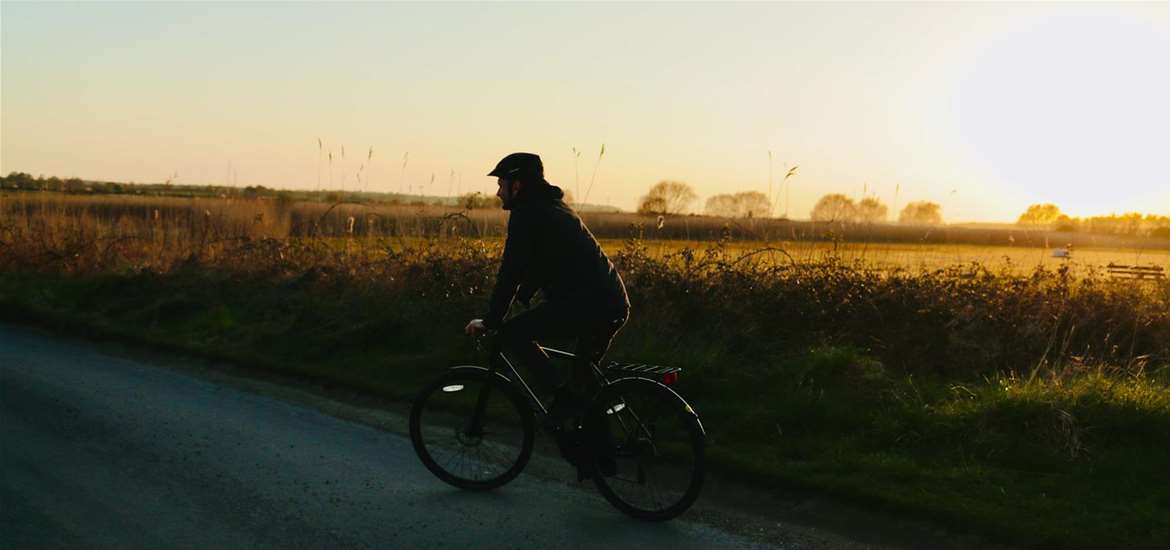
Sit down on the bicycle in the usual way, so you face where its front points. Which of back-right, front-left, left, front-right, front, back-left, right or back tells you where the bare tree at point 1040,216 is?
right

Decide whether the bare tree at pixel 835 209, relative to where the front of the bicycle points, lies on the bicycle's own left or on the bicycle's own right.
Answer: on the bicycle's own right

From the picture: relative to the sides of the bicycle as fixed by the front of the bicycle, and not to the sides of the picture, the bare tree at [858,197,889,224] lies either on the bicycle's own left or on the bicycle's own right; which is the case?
on the bicycle's own right

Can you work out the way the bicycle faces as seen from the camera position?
facing away from the viewer and to the left of the viewer

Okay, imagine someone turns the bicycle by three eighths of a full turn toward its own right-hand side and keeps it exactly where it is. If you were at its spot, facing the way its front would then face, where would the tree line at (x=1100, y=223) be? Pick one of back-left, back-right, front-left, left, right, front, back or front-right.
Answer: front-left

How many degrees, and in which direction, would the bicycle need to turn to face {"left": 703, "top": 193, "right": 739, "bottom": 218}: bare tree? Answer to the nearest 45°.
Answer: approximately 45° to its right

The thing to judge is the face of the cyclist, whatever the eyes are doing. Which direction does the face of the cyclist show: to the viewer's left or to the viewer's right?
to the viewer's left
